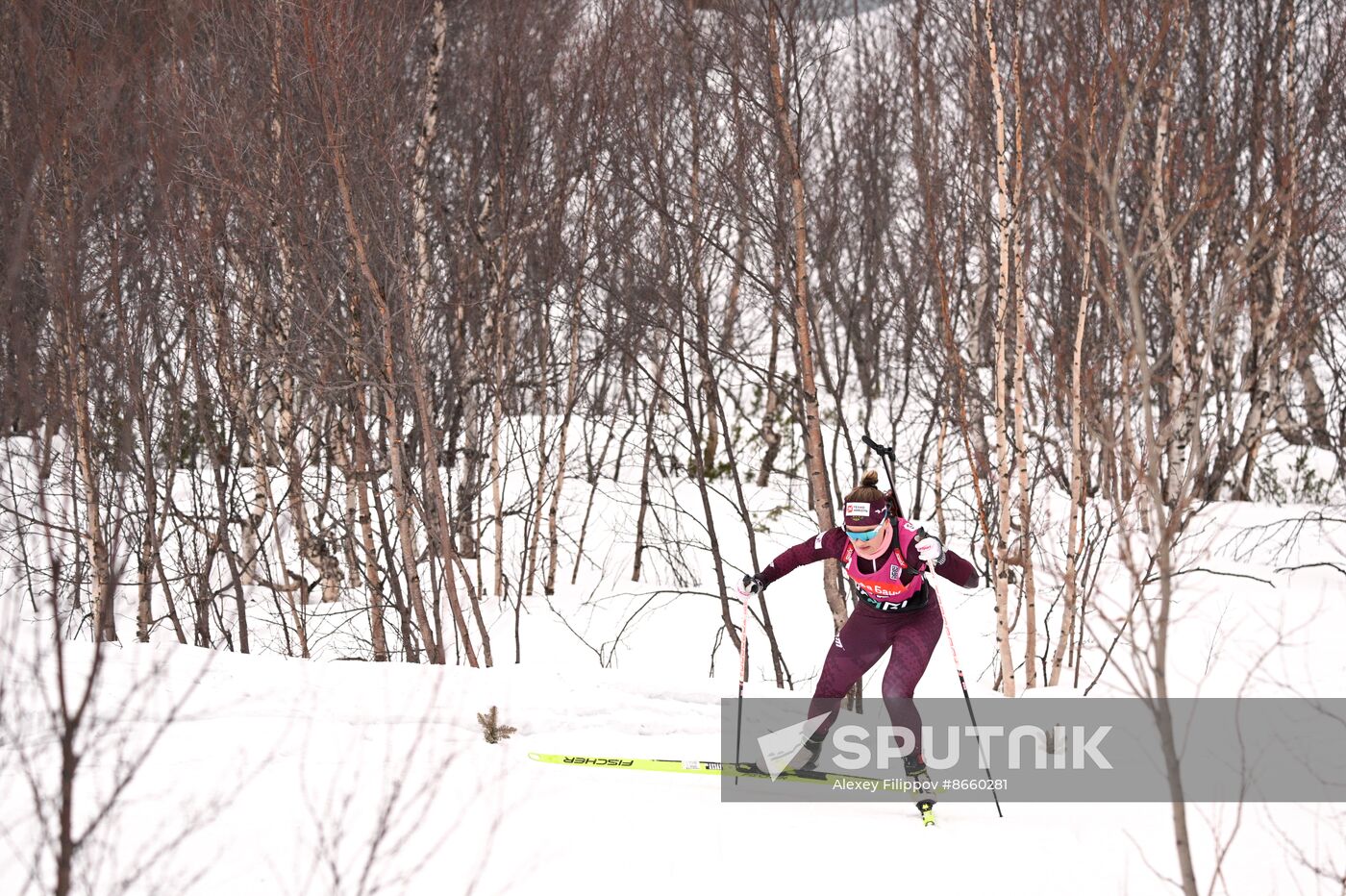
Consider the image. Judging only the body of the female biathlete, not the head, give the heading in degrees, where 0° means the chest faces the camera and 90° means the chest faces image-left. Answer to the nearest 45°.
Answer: approximately 45°
